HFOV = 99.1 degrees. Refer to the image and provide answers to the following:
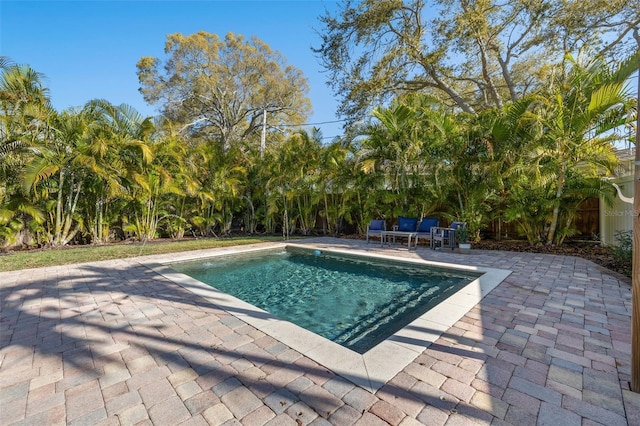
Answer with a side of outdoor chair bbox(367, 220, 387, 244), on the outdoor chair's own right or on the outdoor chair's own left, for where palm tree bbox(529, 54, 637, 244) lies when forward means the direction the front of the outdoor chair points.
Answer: on the outdoor chair's own left

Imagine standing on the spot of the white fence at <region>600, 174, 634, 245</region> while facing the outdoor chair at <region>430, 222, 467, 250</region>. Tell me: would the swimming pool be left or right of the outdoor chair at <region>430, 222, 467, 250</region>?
left

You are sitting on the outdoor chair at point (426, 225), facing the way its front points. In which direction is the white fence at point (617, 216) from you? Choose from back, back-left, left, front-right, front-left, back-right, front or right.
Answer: back-left

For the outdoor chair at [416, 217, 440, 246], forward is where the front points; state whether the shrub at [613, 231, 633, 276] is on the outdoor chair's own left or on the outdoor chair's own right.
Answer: on the outdoor chair's own left

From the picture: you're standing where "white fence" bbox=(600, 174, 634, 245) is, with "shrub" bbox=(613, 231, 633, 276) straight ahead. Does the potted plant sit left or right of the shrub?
right

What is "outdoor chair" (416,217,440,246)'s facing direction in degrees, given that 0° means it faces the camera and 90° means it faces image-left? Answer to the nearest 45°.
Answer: approximately 45°

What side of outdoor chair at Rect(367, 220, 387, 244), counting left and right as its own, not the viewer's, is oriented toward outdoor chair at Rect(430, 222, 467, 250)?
left

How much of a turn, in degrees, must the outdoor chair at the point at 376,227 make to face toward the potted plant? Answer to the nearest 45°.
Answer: approximately 90° to its left

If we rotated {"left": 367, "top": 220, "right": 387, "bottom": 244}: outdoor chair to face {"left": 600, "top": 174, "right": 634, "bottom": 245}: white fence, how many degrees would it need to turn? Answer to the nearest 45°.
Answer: approximately 135° to its left

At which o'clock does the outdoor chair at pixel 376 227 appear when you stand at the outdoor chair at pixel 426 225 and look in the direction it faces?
the outdoor chair at pixel 376 227 is roughly at 2 o'clock from the outdoor chair at pixel 426 225.
